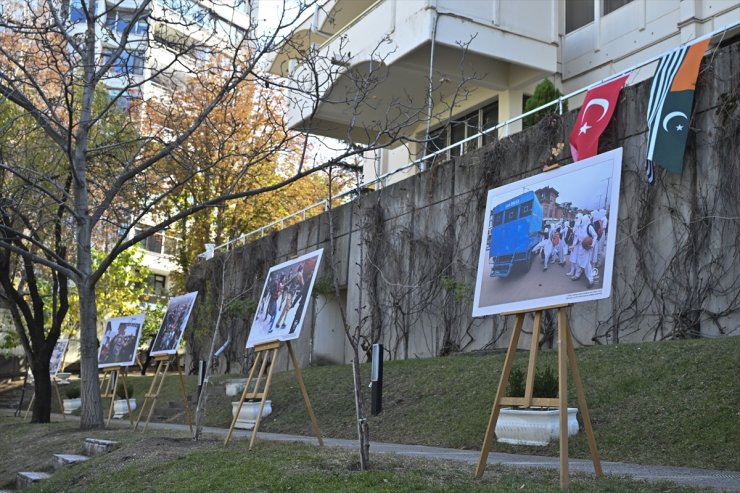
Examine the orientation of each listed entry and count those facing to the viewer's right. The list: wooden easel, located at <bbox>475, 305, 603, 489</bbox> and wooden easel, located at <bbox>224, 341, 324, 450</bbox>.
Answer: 0

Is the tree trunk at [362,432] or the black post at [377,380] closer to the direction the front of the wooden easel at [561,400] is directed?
the tree trunk

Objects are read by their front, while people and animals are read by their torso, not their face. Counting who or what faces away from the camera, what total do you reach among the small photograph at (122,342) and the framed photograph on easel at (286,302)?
0

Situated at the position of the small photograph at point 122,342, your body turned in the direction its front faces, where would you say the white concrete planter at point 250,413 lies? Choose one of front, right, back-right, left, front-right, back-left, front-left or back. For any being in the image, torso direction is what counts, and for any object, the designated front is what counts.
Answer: left

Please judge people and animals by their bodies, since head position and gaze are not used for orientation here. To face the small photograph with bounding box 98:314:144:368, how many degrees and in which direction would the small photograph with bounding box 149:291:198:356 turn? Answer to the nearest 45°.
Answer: approximately 90° to its right

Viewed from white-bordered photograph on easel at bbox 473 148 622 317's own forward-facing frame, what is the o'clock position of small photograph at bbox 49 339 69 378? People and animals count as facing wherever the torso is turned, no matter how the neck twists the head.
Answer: The small photograph is roughly at 3 o'clock from the white-bordered photograph on easel.

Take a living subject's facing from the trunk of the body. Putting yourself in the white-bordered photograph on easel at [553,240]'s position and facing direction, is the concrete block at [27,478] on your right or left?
on your right

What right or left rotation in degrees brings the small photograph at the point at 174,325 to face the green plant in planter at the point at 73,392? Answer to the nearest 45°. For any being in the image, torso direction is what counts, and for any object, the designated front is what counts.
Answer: approximately 135° to its right

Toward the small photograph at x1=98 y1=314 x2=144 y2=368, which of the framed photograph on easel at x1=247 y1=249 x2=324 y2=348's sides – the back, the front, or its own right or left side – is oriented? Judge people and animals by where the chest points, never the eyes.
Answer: right

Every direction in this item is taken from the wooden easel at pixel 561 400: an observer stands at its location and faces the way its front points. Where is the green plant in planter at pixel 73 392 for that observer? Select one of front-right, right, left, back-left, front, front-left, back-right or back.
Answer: right

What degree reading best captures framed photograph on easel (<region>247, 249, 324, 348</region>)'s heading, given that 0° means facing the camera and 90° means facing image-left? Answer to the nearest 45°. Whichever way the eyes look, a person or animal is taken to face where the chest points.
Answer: approximately 45°

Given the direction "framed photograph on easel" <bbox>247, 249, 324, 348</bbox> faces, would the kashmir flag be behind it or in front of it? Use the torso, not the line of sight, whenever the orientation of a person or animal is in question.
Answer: behind

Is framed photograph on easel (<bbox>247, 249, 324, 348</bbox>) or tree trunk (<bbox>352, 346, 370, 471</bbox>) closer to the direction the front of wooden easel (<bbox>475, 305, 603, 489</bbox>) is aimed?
the tree trunk

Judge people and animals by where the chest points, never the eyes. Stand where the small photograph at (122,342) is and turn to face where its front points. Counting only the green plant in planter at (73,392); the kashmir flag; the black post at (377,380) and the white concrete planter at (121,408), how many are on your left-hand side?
2

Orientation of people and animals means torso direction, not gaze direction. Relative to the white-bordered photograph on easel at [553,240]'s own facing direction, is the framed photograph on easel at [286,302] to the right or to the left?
on its right
